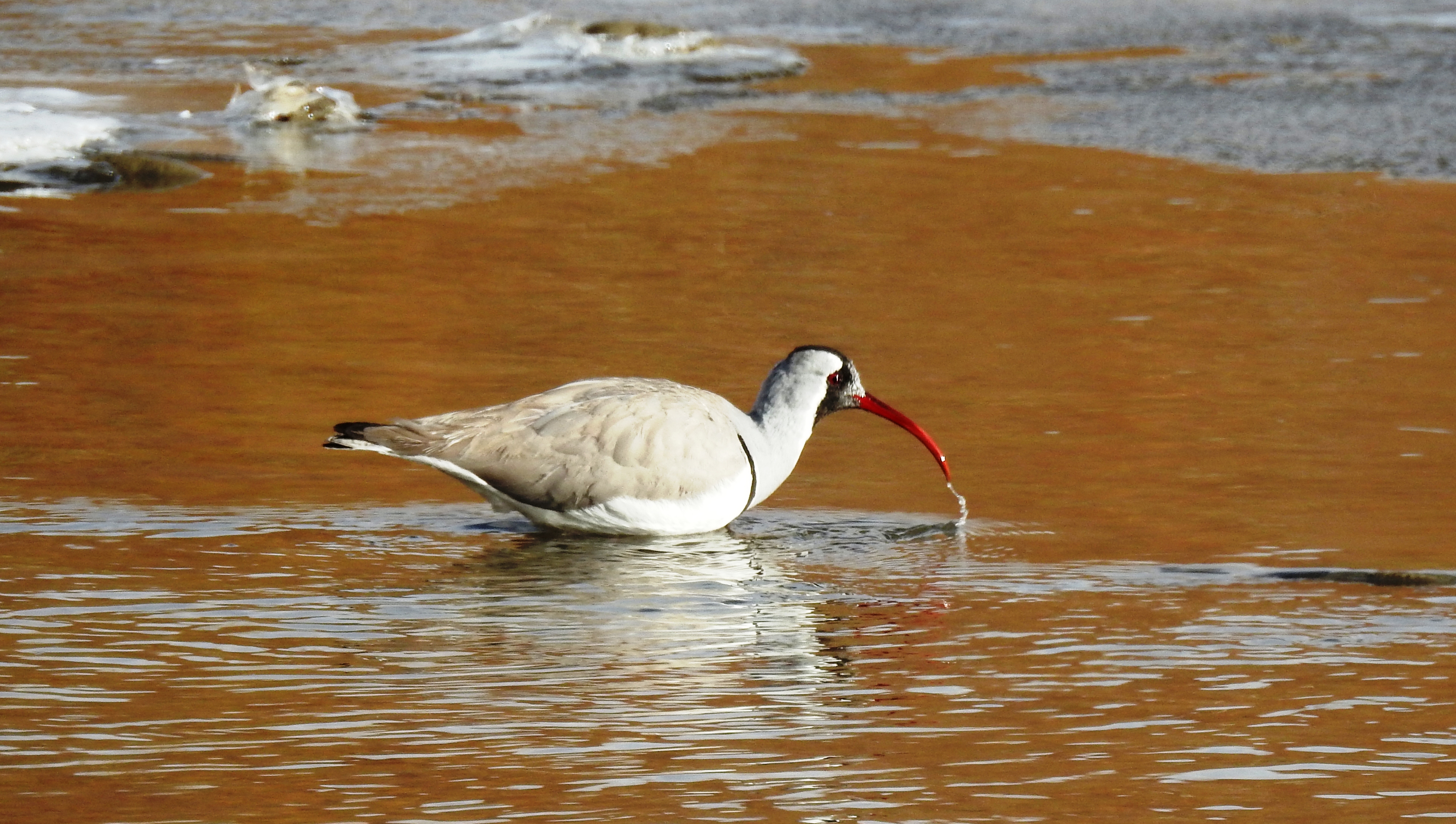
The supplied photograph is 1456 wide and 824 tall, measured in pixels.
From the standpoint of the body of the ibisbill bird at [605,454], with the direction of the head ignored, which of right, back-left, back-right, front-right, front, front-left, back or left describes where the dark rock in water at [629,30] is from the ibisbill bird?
left

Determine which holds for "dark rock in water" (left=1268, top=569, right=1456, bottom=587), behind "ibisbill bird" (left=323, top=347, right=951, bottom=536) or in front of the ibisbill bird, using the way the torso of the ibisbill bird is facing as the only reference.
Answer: in front

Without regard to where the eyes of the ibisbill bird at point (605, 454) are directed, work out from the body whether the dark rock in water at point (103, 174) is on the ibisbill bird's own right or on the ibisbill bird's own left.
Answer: on the ibisbill bird's own left

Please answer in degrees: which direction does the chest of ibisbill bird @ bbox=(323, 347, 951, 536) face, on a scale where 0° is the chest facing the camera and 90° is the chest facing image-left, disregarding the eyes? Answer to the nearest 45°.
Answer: approximately 270°

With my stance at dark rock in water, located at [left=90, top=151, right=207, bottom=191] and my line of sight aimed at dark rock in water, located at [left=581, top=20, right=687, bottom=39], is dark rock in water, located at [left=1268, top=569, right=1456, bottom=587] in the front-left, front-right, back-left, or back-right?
back-right
